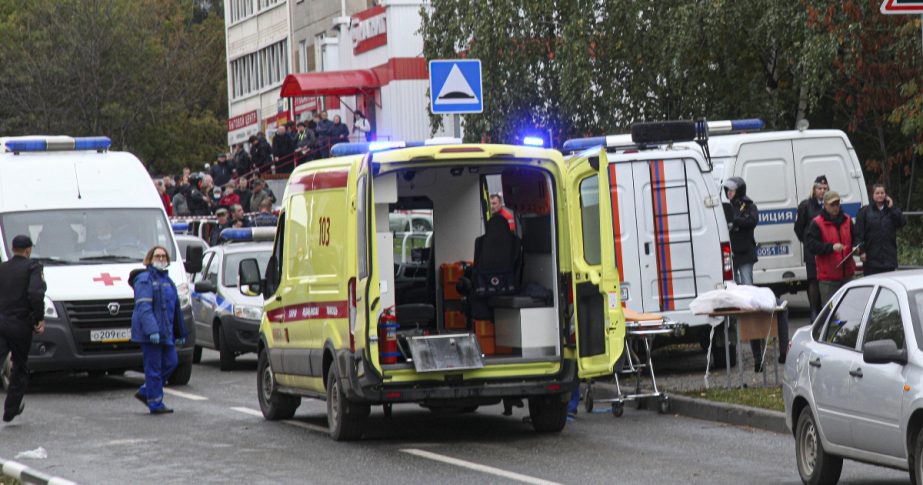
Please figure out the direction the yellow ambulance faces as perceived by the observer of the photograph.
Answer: facing away from the viewer and to the left of the viewer

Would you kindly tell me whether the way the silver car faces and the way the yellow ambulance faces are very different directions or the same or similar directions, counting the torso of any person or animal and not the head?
very different directions

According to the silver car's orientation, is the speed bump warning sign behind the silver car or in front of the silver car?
behind

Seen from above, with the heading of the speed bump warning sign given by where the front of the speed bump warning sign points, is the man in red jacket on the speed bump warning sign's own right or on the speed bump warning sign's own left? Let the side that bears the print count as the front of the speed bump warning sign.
on the speed bump warning sign's own left

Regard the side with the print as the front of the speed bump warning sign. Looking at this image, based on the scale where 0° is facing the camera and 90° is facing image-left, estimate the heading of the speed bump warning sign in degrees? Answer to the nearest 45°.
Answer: approximately 0°
